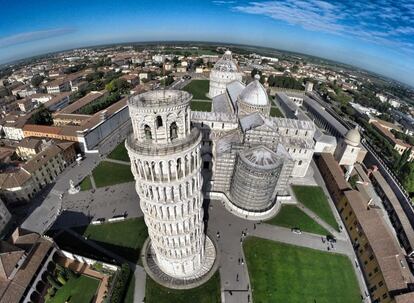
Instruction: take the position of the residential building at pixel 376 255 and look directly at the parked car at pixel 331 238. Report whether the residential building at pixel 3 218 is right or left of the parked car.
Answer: left

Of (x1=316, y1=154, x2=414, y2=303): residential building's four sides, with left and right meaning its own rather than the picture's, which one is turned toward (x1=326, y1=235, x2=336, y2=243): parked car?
front

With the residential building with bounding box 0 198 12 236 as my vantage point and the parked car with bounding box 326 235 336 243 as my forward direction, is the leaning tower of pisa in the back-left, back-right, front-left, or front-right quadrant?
front-right

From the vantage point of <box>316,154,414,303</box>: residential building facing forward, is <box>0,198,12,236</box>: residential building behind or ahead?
ahead

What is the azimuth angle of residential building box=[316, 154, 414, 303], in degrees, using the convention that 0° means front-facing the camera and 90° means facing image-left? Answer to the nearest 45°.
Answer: approximately 90°

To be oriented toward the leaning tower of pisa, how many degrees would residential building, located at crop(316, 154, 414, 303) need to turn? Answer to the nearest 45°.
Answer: approximately 45° to its left

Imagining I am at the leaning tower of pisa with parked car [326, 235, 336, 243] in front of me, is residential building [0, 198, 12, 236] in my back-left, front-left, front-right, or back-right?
back-left
